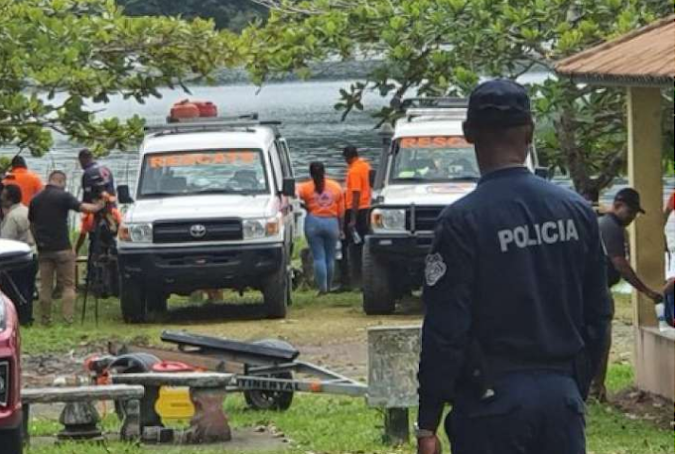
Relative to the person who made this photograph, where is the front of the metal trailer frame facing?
facing the viewer and to the right of the viewer

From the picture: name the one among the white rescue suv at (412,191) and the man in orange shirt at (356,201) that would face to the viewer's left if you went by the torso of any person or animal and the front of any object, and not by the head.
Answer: the man in orange shirt

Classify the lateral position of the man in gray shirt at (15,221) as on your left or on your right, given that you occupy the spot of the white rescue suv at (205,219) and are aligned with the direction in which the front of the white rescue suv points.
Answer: on your right

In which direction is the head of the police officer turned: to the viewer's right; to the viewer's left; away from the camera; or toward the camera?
away from the camera

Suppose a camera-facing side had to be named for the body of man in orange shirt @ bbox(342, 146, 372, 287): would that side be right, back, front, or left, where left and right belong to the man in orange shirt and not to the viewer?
left

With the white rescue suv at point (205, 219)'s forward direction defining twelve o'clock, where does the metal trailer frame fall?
The metal trailer frame is roughly at 12 o'clock from the white rescue suv.

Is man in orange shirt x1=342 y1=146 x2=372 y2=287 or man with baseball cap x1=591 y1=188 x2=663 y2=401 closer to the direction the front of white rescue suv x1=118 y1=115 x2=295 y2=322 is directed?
the man with baseball cap

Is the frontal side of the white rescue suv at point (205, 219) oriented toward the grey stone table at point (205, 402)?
yes

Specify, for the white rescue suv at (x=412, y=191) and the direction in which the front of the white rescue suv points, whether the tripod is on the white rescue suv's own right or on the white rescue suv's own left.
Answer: on the white rescue suv's own right

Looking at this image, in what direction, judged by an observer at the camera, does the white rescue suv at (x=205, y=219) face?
facing the viewer

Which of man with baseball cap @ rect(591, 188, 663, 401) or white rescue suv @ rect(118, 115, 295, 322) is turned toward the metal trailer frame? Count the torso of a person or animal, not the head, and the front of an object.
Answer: the white rescue suv

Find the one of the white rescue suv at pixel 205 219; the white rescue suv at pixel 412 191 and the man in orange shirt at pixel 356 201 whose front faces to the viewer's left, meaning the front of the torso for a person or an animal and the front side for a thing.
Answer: the man in orange shirt

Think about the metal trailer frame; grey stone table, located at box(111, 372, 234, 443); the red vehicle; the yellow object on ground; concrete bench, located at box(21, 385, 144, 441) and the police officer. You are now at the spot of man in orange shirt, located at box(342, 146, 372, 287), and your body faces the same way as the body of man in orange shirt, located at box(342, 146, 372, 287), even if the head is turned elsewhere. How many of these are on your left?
6

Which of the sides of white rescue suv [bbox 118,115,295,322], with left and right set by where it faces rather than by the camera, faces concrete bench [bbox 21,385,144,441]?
front

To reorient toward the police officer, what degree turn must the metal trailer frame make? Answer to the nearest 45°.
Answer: approximately 45° to its right
